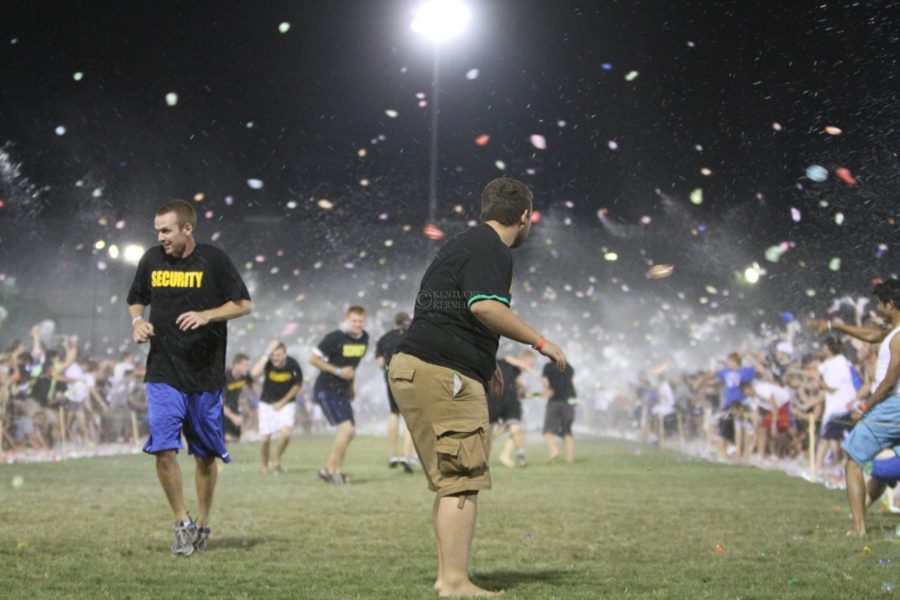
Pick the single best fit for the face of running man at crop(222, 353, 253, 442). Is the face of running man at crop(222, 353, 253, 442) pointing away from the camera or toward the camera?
toward the camera

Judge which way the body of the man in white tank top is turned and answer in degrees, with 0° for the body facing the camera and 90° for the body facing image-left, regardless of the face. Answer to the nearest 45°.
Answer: approximately 90°

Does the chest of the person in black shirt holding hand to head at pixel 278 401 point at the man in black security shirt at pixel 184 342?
yes

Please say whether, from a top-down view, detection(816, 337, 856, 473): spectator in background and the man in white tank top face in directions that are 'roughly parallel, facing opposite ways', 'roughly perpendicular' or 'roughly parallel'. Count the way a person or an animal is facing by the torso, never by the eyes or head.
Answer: roughly parallel

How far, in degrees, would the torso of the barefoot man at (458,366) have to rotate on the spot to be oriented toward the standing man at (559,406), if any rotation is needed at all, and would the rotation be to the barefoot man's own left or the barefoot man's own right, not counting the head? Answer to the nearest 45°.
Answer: approximately 45° to the barefoot man's own left

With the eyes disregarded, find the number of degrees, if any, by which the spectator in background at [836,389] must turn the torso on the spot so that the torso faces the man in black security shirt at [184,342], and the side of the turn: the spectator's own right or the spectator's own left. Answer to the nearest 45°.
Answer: approximately 45° to the spectator's own left

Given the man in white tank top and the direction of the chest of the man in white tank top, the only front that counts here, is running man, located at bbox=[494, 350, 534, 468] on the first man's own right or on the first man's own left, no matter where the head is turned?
on the first man's own right

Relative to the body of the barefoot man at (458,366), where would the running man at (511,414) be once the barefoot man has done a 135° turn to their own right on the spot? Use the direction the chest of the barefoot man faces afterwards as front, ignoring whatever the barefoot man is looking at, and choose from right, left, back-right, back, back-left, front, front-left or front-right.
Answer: back

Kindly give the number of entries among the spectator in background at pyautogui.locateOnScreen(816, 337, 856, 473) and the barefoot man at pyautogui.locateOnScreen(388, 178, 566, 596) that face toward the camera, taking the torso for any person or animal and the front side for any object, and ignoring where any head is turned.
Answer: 0

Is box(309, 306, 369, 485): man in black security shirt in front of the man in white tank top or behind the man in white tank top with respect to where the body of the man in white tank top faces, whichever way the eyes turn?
in front

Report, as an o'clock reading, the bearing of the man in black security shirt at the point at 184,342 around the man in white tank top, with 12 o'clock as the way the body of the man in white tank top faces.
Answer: The man in black security shirt is roughly at 11 o'clock from the man in white tank top.

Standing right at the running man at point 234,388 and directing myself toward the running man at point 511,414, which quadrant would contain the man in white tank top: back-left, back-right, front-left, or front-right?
front-right

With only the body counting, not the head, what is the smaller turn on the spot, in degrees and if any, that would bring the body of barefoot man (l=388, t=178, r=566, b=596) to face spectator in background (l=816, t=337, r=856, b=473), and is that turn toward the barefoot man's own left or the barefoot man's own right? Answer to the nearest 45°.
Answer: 0° — they already face them

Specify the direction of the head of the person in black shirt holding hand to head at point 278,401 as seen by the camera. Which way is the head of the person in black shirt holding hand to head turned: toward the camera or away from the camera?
toward the camera

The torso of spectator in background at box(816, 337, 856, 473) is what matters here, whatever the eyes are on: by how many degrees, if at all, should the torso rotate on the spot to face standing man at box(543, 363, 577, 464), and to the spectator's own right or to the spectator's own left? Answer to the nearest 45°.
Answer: approximately 45° to the spectator's own right

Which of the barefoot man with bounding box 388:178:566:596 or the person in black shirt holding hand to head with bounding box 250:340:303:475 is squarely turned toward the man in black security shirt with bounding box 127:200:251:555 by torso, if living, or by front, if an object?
the person in black shirt holding hand to head

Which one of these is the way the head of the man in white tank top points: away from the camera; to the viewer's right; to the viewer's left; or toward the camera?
to the viewer's left
